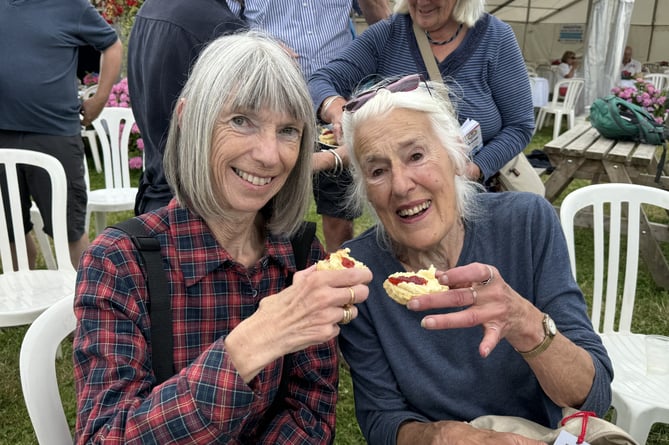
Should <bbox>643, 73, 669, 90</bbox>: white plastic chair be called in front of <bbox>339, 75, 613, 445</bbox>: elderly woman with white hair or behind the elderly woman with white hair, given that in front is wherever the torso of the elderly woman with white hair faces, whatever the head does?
behind

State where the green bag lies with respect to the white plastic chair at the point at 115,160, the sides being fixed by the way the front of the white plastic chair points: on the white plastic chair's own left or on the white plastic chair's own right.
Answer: on the white plastic chair's own left

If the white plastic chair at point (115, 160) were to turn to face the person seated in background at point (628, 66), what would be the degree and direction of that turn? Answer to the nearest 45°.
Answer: approximately 135° to its left

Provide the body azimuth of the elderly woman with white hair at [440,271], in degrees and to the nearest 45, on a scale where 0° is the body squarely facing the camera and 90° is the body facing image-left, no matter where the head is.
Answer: approximately 0°

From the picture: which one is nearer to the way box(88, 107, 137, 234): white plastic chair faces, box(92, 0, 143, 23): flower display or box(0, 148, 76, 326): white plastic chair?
the white plastic chair

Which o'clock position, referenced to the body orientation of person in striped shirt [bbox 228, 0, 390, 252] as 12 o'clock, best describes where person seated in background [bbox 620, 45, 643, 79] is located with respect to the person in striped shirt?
The person seated in background is roughly at 7 o'clock from the person in striped shirt.

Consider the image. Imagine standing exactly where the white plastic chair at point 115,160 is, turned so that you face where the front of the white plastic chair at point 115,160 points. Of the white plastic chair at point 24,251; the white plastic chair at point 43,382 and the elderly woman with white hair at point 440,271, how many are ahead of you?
3

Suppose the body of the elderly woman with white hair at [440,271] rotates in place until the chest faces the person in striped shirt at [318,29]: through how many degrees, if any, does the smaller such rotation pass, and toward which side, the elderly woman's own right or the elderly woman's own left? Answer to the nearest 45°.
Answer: approximately 135° to the elderly woman's own right

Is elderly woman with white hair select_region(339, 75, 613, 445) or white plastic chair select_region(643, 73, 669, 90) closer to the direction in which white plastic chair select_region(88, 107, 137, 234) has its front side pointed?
the elderly woman with white hair

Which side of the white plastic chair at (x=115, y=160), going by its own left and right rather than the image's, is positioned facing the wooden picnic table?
left

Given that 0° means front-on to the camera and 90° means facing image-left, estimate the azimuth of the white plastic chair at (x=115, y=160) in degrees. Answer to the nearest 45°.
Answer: approximately 0°

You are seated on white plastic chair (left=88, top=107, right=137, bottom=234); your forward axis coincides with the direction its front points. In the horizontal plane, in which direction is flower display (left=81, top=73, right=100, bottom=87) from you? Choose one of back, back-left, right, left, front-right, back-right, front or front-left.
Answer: back
